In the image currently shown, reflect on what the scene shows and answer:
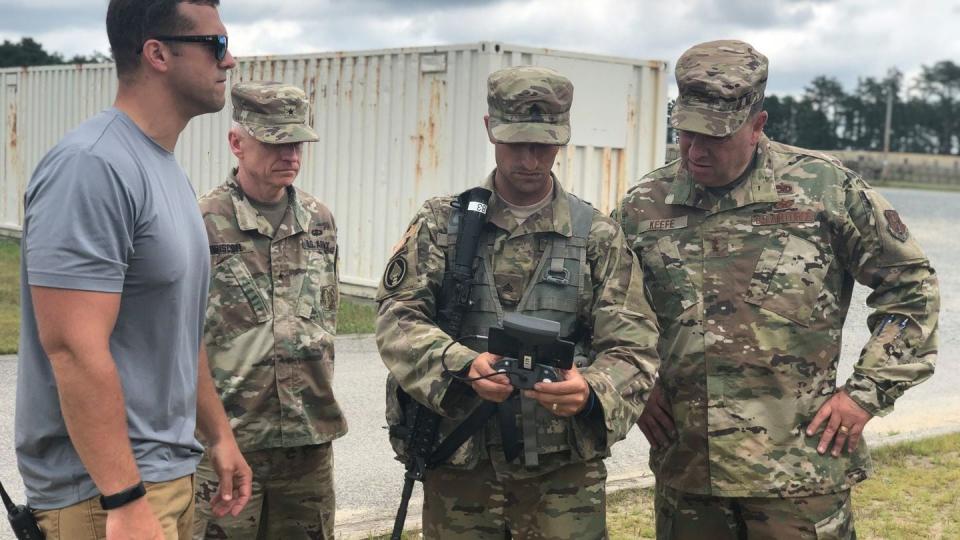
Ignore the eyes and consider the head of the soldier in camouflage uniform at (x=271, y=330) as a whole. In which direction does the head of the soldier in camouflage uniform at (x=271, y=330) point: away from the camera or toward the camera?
toward the camera

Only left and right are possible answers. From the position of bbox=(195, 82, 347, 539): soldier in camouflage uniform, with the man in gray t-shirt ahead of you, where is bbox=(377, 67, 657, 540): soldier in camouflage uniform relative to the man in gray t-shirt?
left

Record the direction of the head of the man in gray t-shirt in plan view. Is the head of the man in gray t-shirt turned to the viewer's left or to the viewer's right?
to the viewer's right

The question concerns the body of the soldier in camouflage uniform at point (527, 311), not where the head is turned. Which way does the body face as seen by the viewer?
toward the camera

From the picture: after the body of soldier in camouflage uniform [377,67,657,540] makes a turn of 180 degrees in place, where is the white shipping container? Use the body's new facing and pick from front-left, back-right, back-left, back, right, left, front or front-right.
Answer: front

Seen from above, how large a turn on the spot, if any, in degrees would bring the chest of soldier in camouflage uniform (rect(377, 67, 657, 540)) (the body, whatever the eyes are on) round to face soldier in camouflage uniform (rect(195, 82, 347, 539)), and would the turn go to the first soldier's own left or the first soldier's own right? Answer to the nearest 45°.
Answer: approximately 135° to the first soldier's own right

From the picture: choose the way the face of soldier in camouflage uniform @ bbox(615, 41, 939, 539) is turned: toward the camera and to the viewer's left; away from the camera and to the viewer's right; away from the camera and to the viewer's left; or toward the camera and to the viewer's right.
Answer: toward the camera and to the viewer's left

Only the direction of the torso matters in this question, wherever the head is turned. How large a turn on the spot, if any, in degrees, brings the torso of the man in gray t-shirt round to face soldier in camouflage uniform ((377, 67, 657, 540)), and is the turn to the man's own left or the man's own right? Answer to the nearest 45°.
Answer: approximately 45° to the man's own left

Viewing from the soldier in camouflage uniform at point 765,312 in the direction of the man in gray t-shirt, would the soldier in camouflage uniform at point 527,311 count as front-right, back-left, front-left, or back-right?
front-right

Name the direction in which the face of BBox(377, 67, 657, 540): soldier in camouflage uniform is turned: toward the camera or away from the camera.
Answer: toward the camera

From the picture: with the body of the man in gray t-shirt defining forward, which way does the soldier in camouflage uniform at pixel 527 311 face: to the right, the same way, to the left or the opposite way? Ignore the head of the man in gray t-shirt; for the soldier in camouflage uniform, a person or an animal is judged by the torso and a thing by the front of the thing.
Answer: to the right

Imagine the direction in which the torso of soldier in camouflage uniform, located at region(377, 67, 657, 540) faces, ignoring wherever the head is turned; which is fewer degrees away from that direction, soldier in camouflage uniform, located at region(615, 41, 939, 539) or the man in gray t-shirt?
the man in gray t-shirt

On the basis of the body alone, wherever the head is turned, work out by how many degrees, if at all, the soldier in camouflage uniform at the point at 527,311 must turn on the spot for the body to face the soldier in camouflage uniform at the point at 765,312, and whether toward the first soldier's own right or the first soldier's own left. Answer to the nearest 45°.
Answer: approximately 90° to the first soldier's own left

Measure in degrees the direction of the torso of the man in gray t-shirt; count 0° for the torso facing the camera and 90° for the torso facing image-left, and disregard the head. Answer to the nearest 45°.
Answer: approximately 270°

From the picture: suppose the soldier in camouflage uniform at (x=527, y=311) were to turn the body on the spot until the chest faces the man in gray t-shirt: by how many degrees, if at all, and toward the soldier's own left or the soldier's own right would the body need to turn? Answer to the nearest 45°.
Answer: approximately 45° to the soldier's own right

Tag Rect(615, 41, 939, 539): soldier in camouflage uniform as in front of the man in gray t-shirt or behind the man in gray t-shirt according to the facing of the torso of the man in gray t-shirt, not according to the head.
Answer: in front

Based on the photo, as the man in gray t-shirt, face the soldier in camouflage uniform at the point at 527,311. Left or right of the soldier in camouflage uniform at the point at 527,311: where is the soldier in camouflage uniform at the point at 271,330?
left
